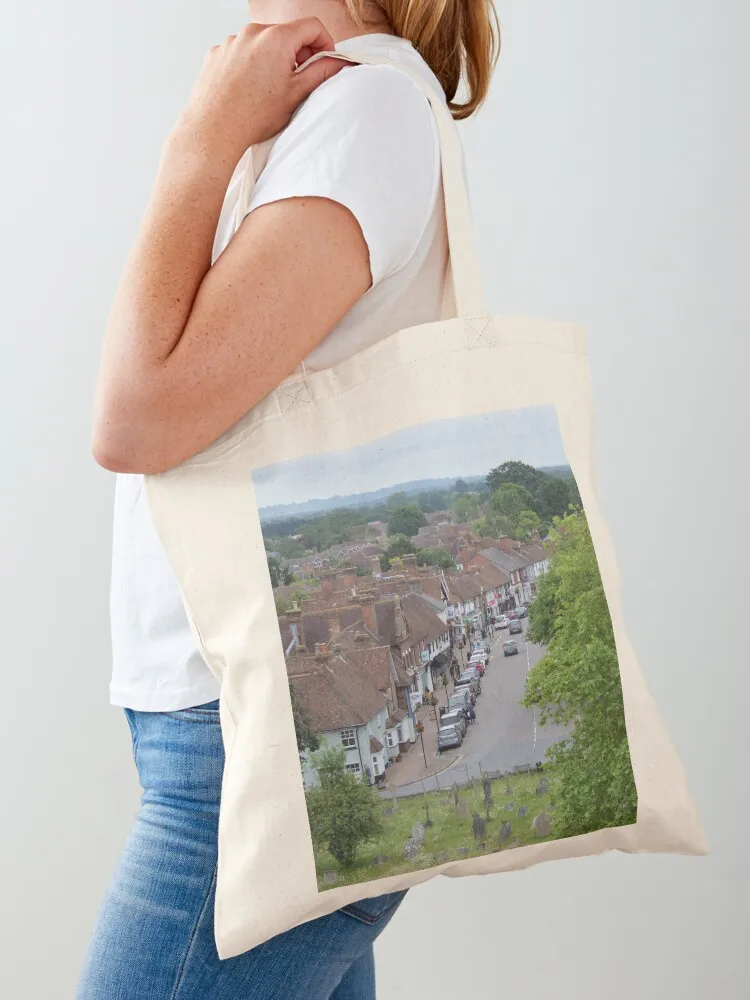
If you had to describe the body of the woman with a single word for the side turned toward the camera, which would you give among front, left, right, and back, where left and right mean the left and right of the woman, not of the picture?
left
